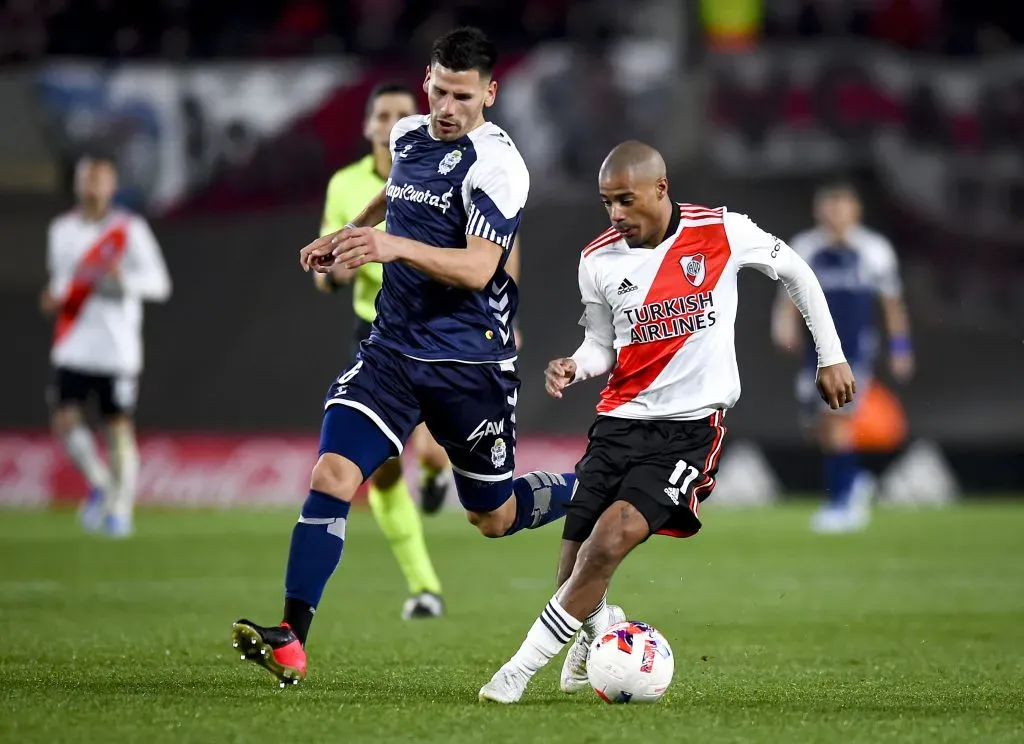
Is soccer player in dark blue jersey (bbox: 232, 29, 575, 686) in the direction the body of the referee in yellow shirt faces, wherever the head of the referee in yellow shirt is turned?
yes

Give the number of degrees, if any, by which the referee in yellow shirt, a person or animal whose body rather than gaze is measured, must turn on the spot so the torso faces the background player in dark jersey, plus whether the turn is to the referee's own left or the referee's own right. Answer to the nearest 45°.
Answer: approximately 135° to the referee's own left

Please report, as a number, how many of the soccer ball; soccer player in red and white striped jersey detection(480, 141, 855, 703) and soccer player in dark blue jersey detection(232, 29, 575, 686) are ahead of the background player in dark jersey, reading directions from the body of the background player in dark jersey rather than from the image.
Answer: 3

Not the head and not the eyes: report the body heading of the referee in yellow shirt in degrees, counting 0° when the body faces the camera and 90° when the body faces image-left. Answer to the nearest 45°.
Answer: approximately 0°

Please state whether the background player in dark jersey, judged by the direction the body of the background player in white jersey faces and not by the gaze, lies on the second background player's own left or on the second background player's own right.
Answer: on the second background player's own left

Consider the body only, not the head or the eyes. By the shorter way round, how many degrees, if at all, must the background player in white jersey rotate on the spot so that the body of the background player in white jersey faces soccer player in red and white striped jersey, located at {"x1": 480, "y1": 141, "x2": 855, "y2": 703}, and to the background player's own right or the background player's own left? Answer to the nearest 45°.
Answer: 0° — they already face them

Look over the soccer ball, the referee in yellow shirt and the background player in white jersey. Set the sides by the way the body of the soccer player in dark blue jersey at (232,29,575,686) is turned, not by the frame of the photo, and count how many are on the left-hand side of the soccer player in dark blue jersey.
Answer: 1

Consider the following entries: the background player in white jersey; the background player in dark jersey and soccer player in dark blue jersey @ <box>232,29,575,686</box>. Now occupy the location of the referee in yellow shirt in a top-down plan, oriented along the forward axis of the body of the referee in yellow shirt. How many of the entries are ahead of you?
1
